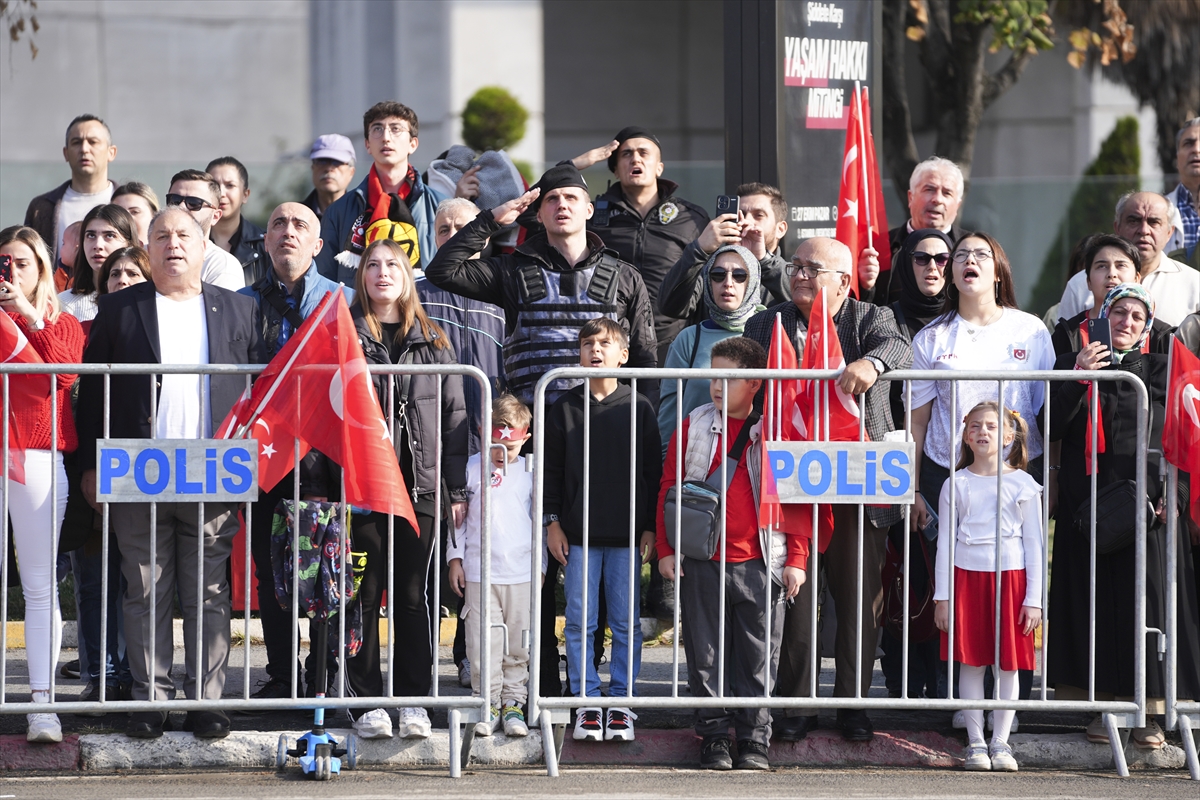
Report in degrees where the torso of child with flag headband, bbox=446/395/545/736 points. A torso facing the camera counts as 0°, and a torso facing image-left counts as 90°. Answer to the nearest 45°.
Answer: approximately 0°

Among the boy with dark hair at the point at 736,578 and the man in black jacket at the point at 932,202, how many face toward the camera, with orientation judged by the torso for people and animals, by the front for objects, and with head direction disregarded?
2

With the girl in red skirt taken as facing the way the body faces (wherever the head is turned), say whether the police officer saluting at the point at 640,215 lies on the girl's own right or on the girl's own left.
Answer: on the girl's own right

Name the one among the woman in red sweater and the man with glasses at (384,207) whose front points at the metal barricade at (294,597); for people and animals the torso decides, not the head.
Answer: the man with glasses

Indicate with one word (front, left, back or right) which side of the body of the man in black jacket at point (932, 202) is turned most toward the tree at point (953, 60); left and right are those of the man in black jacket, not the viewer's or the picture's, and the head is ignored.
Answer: back

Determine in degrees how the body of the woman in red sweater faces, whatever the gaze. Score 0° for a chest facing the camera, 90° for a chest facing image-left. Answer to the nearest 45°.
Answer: approximately 45°

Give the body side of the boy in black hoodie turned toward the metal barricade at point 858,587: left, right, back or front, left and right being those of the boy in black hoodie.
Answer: left

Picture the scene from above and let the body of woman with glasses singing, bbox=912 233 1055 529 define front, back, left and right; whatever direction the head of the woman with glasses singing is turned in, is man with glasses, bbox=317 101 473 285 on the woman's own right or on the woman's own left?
on the woman's own right
